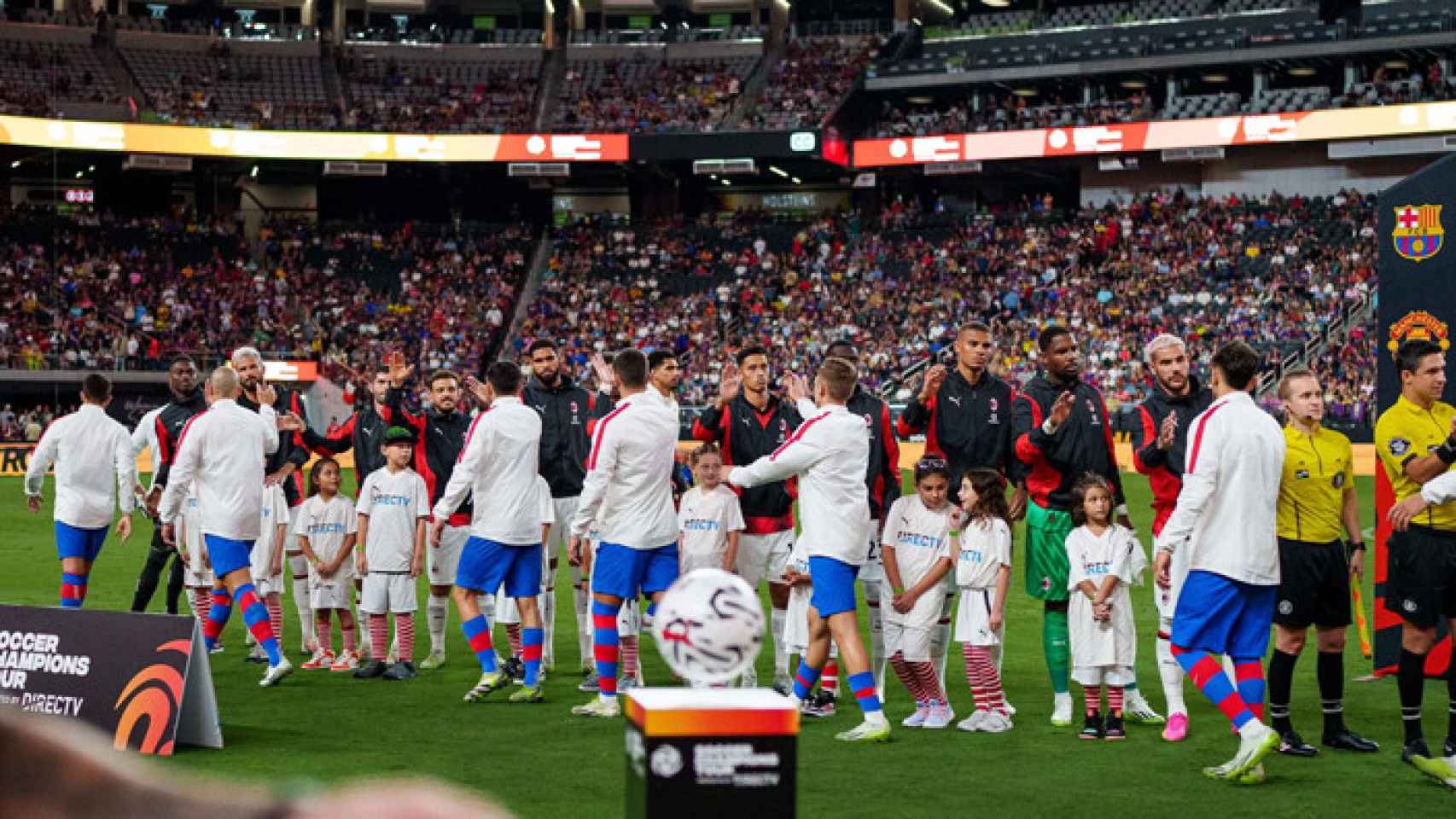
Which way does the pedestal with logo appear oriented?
toward the camera

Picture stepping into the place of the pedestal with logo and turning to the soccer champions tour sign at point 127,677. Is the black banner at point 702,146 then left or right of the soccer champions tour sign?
right

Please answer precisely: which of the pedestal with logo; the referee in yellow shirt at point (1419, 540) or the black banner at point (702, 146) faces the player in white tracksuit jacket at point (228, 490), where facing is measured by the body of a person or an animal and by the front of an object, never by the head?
the black banner

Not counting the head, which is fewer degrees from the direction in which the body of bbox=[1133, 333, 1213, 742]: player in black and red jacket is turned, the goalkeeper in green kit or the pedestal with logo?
the pedestal with logo

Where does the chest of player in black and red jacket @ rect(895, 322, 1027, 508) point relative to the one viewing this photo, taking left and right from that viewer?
facing the viewer

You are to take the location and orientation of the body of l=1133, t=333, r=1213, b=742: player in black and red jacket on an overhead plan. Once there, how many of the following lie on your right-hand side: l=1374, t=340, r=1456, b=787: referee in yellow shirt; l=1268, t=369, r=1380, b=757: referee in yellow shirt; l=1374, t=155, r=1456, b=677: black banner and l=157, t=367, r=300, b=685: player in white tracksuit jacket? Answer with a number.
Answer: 1

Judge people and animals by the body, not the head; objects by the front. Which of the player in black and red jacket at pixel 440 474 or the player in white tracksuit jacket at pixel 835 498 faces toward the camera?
the player in black and red jacket

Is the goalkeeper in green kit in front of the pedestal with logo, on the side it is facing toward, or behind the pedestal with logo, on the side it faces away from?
behind

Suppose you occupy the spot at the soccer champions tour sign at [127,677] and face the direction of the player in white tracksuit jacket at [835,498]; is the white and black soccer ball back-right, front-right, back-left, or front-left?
front-right

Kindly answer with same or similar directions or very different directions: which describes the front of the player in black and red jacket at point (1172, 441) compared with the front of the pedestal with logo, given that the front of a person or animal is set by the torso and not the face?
same or similar directions

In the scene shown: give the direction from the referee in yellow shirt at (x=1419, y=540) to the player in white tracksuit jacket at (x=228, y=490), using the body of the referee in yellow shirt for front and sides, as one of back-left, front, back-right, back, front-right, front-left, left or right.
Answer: back-right

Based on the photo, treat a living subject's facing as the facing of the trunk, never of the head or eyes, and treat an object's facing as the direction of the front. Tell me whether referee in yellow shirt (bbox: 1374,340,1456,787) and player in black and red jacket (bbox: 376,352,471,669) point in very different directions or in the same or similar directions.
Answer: same or similar directions

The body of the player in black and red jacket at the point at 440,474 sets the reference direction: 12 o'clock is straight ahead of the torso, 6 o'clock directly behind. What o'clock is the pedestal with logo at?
The pedestal with logo is roughly at 12 o'clock from the player in black and red jacket.

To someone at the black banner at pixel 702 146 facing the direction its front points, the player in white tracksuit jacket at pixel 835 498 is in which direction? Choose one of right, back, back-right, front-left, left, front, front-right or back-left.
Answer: front

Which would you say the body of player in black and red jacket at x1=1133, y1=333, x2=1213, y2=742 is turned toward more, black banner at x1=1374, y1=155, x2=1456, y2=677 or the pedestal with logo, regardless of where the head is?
the pedestal with logo

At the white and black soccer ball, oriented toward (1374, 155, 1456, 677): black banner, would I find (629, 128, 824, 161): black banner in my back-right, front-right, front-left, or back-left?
front-left

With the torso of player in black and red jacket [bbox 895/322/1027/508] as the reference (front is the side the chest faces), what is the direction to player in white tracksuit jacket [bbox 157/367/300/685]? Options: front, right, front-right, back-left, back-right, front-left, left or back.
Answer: right
